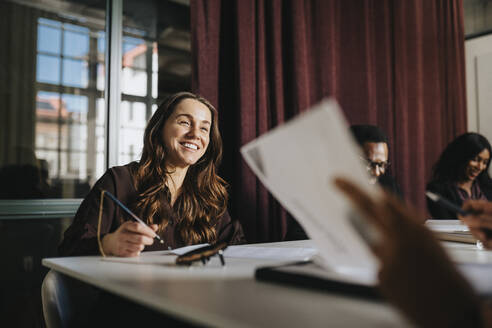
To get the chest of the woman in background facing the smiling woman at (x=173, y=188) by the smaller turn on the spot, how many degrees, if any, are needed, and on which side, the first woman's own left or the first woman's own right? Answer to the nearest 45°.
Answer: approximately 90° to the first woman's own right

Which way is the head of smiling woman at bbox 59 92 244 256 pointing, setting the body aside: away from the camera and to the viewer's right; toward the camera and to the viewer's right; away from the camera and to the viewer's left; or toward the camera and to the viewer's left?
toward the camera and to the viewer's right

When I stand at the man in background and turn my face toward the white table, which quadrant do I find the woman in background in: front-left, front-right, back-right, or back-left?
back-left

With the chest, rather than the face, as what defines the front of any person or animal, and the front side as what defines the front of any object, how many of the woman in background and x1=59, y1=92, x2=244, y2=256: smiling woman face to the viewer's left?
0

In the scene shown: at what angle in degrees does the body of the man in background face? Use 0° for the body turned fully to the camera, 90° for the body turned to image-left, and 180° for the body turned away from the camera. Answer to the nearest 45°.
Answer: approximately 0°

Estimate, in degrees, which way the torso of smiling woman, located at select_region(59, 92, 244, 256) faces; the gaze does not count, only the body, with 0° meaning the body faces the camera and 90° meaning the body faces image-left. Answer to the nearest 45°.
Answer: approximately 315°

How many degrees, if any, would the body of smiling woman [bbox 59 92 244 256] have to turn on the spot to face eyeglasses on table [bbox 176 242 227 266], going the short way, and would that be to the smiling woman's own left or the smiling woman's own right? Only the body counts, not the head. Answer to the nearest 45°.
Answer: approximately 45° to the smiling woman's own right

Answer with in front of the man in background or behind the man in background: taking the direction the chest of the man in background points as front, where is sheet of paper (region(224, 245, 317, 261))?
in front

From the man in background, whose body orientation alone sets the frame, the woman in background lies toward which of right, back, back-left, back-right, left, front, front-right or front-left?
back-left

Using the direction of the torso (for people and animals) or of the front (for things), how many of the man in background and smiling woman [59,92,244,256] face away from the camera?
0
